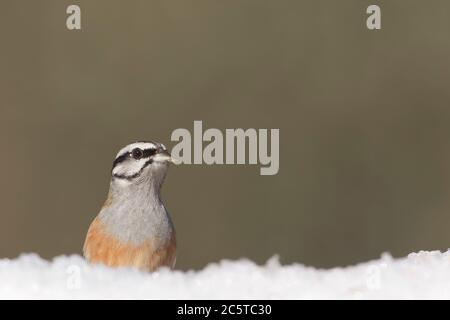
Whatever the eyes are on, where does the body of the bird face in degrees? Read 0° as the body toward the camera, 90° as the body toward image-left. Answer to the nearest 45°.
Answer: approximately 315°
